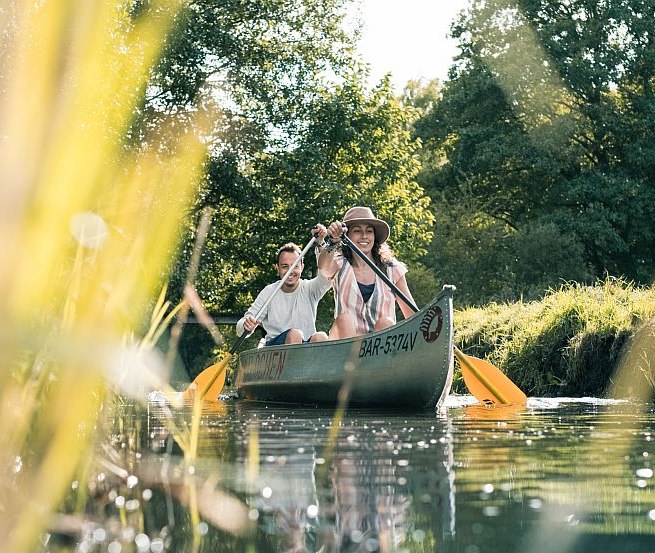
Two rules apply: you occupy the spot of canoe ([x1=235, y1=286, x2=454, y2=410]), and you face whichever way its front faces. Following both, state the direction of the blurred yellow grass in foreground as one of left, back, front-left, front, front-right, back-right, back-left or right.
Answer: front-right

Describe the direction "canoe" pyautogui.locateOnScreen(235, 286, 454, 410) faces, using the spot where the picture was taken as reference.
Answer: facing the viewer and to the right of the viewer

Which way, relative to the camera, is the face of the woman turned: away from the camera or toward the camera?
toward the camera

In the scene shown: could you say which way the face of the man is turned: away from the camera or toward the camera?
toward the camera

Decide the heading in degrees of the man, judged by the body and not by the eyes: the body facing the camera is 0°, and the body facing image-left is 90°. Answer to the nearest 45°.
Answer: approximately 315°

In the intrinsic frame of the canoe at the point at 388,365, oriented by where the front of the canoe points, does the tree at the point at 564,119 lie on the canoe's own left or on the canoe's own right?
on the canoe's own left

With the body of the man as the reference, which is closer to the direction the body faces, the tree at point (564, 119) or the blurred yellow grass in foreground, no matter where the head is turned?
the blurred yellow grass in foreground

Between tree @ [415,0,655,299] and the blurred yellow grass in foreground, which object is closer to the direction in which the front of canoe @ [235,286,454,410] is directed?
the blurred yellow grass in foreground
